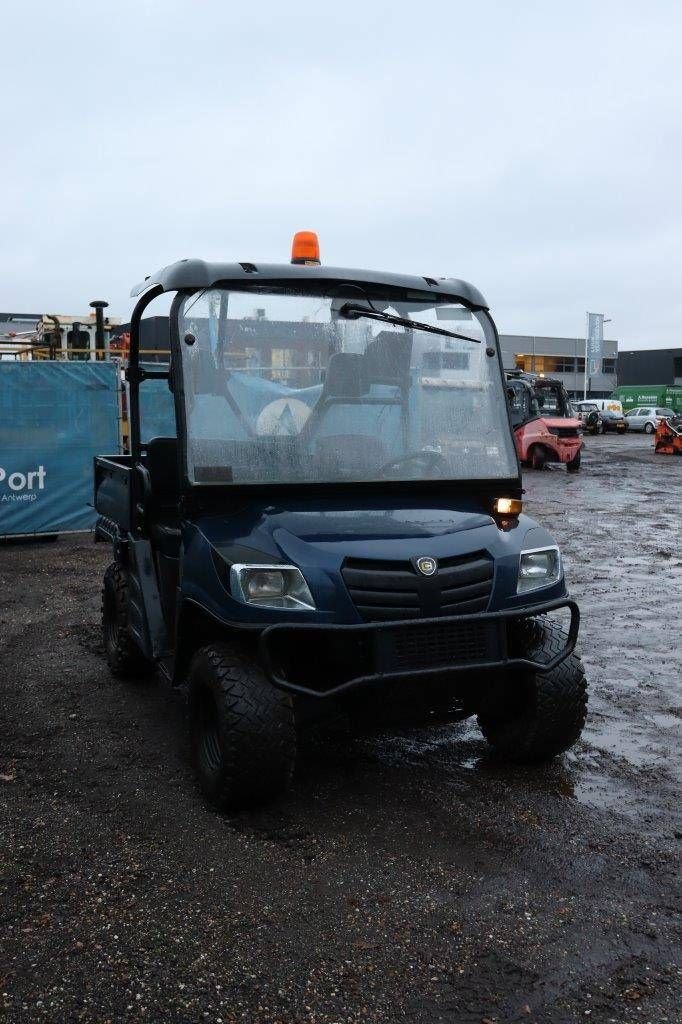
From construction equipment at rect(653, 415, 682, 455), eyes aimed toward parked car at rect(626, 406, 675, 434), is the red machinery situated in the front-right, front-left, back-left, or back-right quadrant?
back-left

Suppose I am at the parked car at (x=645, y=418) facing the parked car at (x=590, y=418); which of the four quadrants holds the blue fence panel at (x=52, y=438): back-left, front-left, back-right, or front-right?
front-left

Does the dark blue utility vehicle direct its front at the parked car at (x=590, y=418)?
no

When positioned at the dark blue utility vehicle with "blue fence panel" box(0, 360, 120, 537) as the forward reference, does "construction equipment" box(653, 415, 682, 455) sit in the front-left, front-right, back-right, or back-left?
front-right

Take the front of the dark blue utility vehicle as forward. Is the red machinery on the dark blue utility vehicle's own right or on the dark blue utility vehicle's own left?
on the dark blue utility vehicle's own left

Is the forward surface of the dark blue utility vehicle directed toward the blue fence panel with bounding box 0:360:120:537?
no

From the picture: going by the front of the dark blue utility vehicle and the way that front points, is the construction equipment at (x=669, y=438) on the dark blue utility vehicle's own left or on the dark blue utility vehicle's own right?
on the dark blue utility vehicle's own left

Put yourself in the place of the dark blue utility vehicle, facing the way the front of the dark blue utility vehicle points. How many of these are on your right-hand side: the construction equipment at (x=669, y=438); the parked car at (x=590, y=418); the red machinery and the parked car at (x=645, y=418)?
0

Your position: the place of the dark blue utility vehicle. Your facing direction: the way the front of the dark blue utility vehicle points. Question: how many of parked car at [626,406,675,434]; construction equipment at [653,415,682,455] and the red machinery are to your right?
0

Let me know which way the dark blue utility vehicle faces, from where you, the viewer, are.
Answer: facing the viewer and to the right of the viewer

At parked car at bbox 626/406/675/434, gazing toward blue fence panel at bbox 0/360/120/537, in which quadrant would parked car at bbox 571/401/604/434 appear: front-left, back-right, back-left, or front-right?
front-right

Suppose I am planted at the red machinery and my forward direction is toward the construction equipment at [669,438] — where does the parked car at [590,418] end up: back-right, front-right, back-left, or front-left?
front-left

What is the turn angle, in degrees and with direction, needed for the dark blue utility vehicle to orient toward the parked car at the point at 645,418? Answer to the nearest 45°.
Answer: approximately 135° to its left
